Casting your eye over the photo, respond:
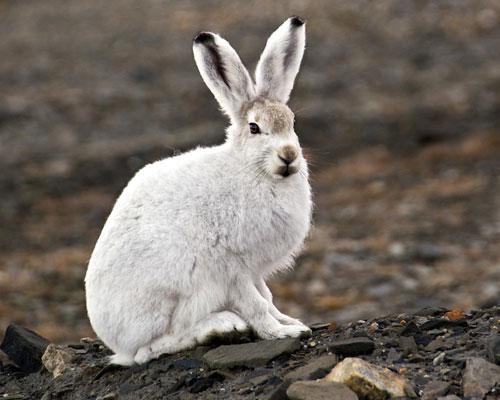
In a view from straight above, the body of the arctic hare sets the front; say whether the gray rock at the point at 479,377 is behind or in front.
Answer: in front

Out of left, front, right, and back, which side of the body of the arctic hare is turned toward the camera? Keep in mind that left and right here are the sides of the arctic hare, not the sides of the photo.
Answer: right

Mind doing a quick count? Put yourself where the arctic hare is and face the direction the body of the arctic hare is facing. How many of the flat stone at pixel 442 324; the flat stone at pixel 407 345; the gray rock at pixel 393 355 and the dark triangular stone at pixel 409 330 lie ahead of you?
4

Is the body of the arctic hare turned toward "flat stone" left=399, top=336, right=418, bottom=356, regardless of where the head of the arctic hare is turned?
yes

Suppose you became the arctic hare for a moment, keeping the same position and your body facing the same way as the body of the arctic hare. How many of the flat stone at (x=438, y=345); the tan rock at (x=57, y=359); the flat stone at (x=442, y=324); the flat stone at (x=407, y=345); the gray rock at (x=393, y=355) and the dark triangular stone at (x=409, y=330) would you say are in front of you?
5

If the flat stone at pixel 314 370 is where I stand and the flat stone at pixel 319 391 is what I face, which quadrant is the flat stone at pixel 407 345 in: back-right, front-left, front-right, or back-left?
back-left

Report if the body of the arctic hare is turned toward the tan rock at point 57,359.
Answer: no

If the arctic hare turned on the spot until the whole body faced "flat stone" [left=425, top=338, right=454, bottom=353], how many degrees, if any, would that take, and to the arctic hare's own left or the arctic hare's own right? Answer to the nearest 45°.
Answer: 0° — it already faces it

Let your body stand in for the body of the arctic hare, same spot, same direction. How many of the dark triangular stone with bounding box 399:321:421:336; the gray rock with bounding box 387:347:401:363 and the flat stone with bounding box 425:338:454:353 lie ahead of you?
3

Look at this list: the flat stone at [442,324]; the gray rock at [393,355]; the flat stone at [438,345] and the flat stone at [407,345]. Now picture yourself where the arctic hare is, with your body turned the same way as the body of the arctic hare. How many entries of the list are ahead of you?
4

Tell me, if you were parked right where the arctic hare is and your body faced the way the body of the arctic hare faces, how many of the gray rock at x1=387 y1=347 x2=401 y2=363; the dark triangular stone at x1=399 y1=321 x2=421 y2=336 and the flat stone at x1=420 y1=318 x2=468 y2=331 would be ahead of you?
3

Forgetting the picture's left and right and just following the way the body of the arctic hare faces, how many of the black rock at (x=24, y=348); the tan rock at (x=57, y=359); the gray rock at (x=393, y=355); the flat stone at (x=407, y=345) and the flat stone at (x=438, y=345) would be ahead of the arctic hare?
3

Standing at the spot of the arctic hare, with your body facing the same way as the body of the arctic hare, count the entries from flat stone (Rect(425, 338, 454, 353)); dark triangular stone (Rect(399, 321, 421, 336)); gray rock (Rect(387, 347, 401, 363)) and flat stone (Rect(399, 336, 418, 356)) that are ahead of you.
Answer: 4

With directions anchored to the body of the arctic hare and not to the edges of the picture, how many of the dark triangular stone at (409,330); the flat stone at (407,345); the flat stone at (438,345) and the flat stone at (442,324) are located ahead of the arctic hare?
4

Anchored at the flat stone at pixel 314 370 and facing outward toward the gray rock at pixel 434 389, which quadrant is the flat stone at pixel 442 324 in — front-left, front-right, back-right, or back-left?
front-left

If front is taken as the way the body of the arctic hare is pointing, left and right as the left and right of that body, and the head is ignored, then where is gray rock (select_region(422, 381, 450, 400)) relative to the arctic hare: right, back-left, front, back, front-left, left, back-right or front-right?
front-right

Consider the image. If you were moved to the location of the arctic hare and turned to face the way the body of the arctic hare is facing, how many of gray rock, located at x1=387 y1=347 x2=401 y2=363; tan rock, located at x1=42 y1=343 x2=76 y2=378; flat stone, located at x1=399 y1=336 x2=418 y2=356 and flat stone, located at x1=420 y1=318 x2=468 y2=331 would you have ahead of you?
3

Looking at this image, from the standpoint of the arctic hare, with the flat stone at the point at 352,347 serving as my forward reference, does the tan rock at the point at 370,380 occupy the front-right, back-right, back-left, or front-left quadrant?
front-right

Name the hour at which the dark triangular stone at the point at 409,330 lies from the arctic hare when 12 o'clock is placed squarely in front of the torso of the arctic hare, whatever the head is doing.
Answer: The dark triangular stone is roughly at 12 o'clock from the arctic hare.

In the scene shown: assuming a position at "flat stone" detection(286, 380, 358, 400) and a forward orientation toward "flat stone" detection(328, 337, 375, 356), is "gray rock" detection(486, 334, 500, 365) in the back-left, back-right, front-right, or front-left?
front-right

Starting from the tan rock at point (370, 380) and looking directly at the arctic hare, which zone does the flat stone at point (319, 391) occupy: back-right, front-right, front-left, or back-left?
front-left
